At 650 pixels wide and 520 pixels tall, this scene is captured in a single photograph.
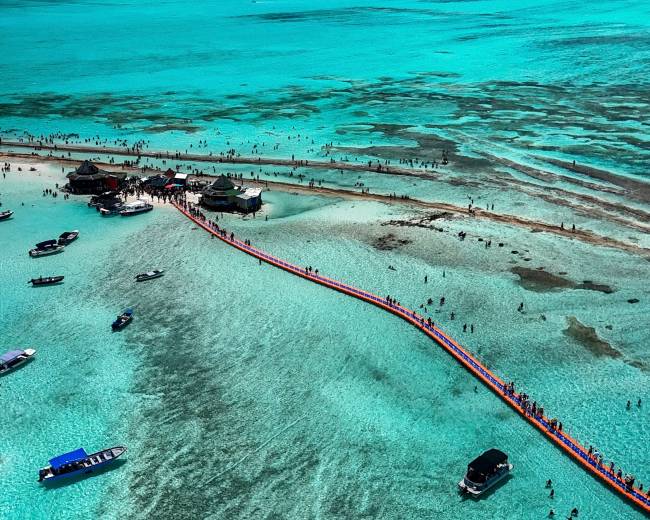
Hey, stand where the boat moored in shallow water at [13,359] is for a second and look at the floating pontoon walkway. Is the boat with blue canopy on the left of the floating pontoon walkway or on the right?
right

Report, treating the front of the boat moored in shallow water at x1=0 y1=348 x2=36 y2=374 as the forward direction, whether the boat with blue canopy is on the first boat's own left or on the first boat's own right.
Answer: on the first boat's own right

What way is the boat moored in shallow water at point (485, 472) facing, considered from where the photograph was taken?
facing away from the viewer and to the right of the viewer

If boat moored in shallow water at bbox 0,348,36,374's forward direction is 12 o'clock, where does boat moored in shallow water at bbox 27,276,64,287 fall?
boat moored in shallow water at bbox 27,276,64,287 is roughly at 11 o'clock from boat moored in shallow water at bbox 0,348,36,374.

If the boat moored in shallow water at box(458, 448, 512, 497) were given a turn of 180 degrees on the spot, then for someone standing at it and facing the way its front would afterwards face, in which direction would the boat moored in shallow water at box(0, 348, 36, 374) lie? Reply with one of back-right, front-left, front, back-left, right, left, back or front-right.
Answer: front-right

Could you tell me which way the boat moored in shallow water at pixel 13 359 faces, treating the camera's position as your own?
facing away from the viewer and to the right of the viewer
